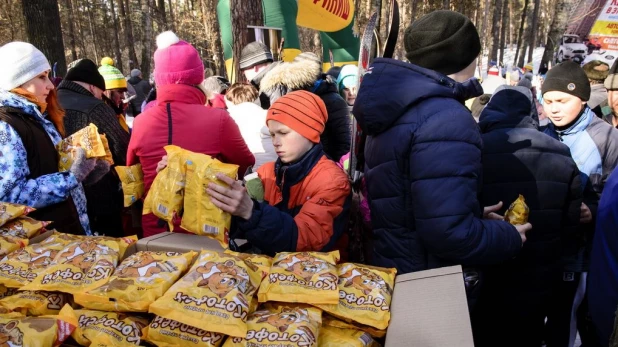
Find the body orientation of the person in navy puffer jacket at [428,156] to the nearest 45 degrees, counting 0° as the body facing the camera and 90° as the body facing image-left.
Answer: approximately 225°

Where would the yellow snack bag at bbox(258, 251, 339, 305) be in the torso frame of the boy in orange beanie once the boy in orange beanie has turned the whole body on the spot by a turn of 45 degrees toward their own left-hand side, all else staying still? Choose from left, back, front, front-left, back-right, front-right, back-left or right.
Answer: front

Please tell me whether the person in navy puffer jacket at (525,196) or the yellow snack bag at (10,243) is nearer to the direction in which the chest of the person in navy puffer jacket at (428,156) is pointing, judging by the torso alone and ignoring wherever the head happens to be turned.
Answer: the person in navy puffer jacket

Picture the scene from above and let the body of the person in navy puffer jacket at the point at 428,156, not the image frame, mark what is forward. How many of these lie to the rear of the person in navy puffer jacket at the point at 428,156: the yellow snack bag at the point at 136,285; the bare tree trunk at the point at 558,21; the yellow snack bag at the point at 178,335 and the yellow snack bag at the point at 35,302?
3

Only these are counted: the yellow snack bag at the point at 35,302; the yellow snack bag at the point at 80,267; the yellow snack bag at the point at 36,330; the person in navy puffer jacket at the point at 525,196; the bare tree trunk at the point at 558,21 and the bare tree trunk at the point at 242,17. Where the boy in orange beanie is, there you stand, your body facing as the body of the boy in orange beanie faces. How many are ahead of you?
3

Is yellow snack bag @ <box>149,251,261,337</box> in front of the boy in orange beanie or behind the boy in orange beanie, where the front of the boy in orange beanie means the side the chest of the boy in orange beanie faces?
in front

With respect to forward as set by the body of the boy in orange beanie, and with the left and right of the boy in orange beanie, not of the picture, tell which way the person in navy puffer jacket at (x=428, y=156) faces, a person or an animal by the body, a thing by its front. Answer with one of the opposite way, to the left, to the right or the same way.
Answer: the opposite way

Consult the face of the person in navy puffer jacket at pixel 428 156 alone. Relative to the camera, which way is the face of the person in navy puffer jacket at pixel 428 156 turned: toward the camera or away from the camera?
away from the camera

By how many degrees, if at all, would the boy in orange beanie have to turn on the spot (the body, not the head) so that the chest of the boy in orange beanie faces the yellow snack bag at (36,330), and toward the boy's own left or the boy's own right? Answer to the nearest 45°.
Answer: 0° — they already face it

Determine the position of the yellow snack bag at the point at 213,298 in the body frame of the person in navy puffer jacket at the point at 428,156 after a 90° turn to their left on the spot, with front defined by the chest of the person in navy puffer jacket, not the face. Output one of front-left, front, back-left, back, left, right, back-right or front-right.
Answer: left

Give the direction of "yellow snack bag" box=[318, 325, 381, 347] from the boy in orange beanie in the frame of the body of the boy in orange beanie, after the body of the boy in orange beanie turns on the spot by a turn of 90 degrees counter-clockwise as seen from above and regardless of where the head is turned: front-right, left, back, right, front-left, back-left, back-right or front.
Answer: front-right

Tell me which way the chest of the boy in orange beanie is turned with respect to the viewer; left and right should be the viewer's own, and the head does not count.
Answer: facing the viewer and to the left of the viewer

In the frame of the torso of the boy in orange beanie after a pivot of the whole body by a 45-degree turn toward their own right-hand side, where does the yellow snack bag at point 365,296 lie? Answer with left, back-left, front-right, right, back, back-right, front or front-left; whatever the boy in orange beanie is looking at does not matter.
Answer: left

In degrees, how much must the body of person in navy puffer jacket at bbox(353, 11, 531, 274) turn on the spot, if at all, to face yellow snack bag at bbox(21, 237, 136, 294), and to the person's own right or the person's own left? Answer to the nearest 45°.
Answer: approximately 180°

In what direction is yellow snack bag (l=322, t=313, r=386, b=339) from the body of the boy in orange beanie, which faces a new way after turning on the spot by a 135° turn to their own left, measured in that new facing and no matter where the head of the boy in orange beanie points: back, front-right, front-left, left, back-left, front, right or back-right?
right

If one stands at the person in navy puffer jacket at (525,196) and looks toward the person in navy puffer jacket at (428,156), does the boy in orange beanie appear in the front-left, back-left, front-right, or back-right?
front-right
